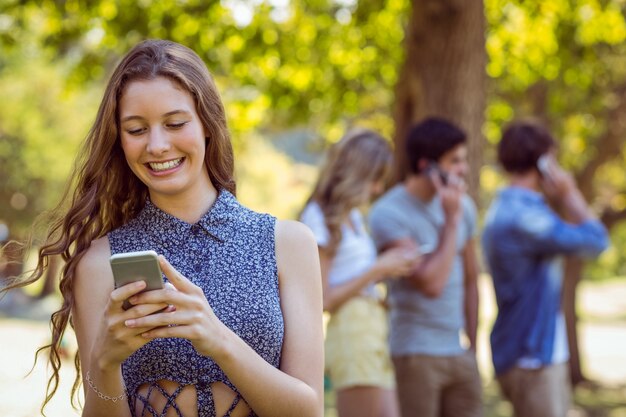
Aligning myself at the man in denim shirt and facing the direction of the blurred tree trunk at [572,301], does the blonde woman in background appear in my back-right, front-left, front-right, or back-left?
back-left

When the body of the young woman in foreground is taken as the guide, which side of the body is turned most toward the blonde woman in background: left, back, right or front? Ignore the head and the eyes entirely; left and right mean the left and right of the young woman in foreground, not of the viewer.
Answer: back

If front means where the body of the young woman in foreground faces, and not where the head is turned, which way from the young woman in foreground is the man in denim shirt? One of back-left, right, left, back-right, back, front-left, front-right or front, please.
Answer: back-left

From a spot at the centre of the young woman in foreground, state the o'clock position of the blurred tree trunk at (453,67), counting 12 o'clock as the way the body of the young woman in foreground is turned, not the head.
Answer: The blurred tree trunk is roughly at 7 o'clock from the young woman in foreground.

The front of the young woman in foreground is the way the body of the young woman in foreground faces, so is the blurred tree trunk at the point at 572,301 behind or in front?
behind

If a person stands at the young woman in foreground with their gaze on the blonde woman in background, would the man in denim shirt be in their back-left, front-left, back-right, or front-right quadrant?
front-right

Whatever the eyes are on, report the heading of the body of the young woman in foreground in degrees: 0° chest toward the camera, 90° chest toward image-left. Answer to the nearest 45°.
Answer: approximately 0°
